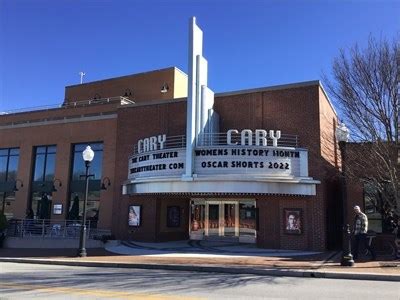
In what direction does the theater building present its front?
toward the camera
